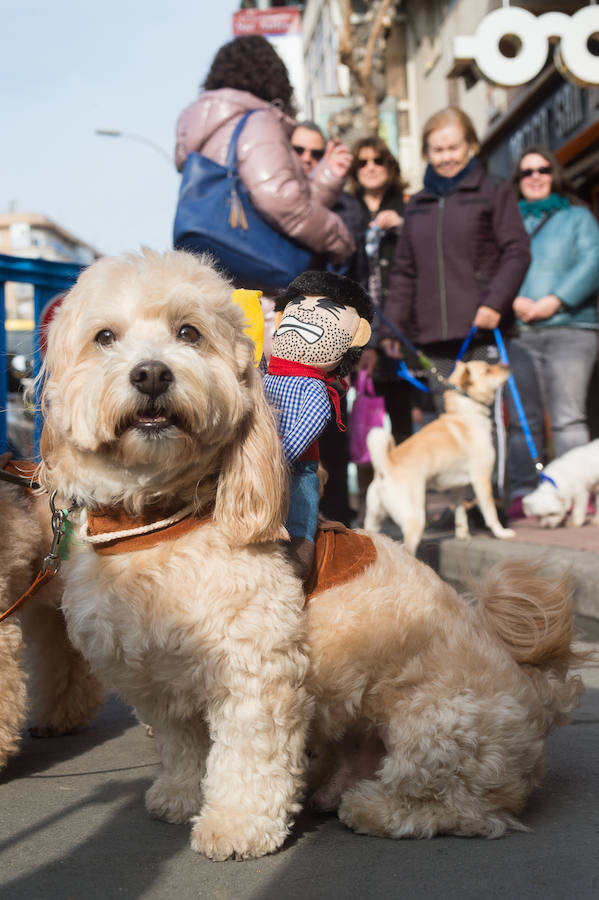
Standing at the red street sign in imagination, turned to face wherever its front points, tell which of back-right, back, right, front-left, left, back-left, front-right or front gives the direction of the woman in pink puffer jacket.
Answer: front

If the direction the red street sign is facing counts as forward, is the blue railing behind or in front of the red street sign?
in front

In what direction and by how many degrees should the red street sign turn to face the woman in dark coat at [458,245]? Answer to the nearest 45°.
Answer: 0° — it already faces them

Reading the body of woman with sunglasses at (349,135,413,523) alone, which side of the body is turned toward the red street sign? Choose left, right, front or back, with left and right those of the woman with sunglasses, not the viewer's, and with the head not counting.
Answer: back

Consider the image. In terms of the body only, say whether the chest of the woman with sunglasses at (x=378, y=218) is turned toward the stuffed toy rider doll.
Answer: yes

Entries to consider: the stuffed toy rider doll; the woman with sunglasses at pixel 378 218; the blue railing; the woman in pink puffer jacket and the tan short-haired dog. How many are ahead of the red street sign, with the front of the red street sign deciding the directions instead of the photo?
5

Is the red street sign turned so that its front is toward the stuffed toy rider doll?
yes

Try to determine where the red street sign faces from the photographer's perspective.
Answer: facing the viewer

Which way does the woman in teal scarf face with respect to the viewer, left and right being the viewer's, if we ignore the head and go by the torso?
facing the viewer and to the left of the viewer

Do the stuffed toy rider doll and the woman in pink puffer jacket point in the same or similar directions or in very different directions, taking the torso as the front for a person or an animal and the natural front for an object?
very different directions
